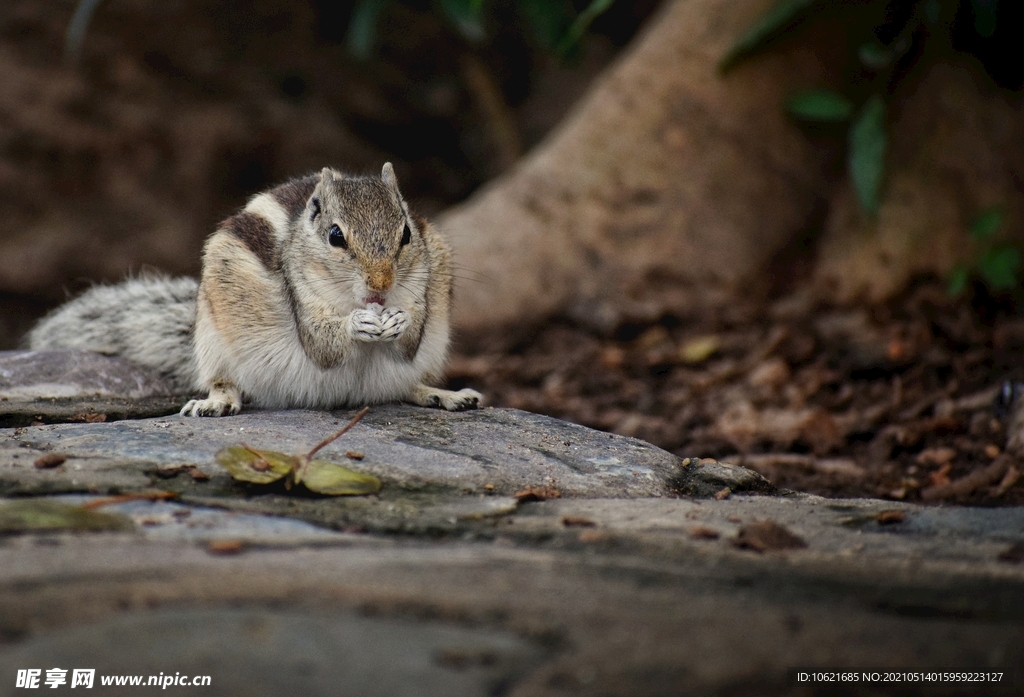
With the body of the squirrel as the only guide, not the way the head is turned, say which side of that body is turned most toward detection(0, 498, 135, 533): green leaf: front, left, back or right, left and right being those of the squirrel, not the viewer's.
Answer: right

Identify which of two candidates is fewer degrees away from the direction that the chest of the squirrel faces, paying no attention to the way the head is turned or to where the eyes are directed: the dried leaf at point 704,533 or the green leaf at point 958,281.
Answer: the dried leaf

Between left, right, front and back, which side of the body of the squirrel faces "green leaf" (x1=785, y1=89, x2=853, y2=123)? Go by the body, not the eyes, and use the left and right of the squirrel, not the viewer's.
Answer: left

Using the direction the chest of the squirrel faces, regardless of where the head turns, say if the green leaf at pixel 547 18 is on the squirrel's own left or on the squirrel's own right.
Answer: on the squirrel's own left

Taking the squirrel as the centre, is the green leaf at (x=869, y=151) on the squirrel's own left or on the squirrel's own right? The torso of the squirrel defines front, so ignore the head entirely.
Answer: on the squirrel's own left

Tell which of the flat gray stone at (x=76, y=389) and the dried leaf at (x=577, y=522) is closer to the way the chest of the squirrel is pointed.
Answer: the dried leaf

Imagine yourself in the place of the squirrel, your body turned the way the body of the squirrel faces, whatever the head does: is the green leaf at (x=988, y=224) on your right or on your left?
on your left

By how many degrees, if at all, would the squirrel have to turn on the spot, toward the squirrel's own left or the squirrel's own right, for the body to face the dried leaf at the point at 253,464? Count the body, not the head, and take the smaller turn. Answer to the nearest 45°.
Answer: approximately 45° to the squirrel's own right

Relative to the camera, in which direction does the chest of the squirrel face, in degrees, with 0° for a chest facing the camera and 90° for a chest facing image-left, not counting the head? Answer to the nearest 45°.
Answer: approximately 315°

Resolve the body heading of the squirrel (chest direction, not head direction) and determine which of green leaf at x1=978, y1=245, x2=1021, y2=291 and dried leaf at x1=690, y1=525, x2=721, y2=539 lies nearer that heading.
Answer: the dried leaf

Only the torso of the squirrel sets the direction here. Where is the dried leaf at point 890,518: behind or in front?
in front

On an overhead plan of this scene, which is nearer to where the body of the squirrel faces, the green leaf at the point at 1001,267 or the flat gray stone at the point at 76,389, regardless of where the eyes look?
the green leaf
